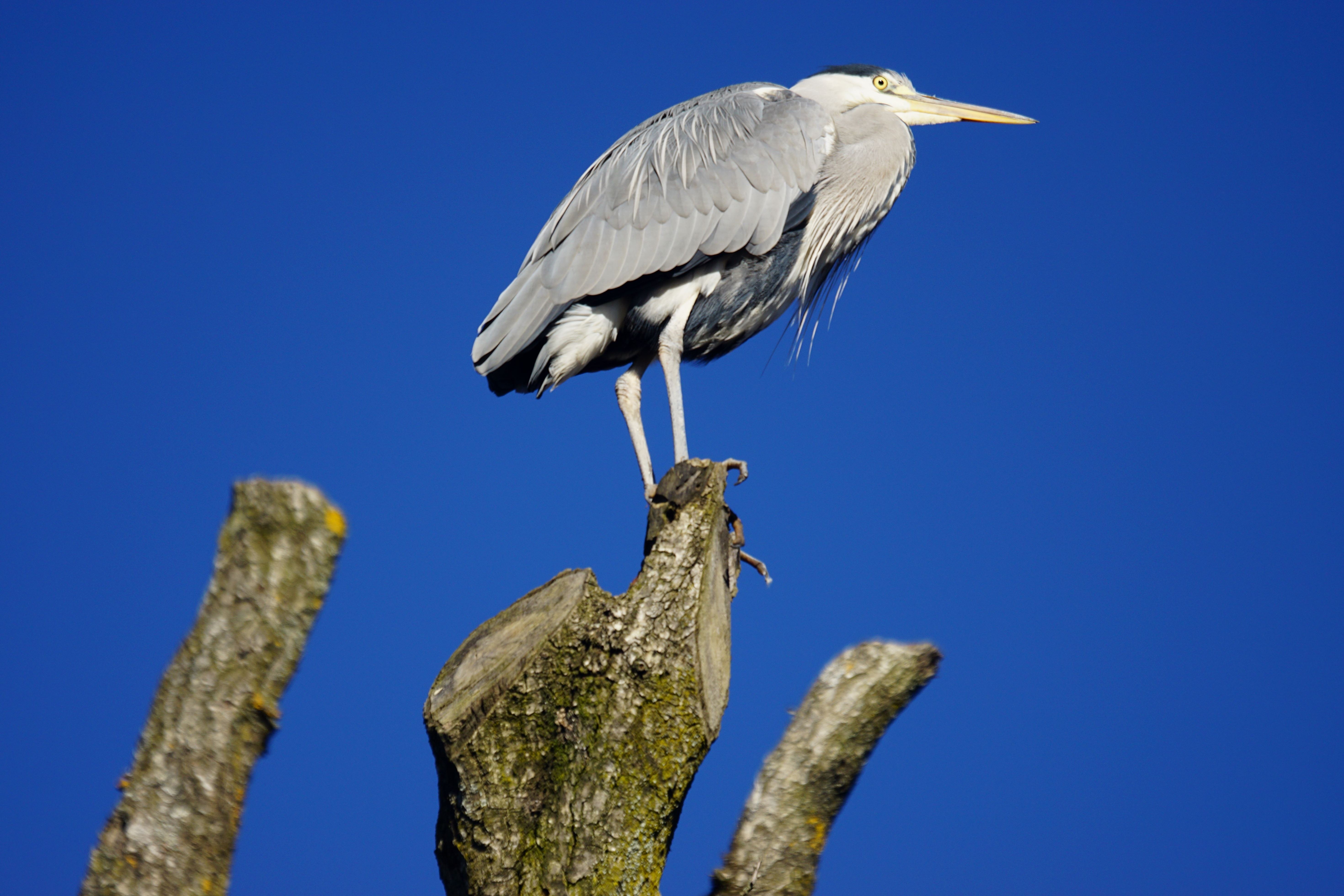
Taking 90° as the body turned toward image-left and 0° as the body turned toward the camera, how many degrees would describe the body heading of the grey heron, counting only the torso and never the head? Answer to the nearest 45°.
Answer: approximately 270°
